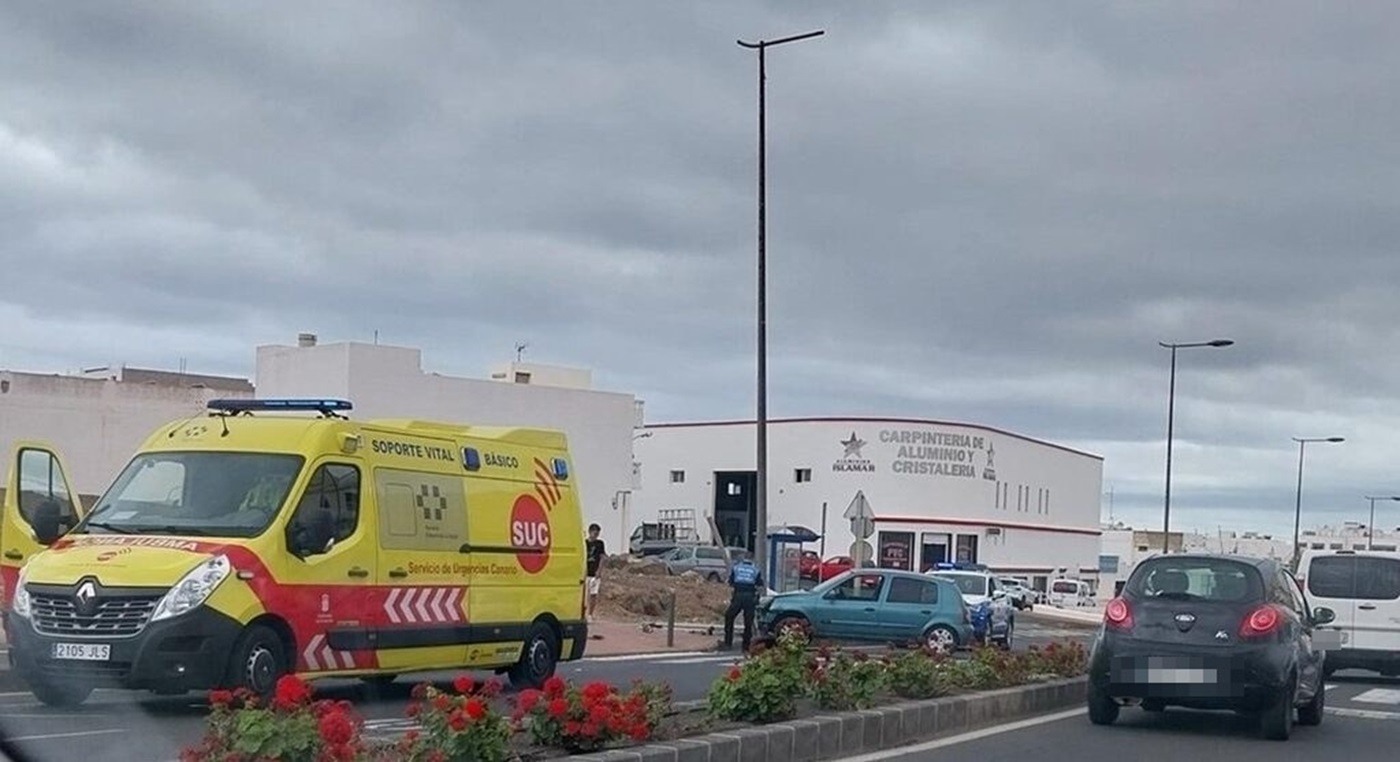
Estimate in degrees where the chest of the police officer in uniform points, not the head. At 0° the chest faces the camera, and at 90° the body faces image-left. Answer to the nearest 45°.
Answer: approximately 180°

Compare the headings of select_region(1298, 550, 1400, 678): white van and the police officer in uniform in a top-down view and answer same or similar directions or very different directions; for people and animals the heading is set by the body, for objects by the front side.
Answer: same or similar directions

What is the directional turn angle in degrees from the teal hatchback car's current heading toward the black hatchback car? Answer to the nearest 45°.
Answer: approximately 90° to its left

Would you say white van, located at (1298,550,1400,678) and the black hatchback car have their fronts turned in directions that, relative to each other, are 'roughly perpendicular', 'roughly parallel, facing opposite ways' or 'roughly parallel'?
roughly parallel

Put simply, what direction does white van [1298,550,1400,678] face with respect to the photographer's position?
facing away from the viewer

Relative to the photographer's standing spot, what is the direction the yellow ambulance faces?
facing the viewer and to the left of the viewer

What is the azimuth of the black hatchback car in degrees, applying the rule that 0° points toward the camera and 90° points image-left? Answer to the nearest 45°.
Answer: approximately 180°

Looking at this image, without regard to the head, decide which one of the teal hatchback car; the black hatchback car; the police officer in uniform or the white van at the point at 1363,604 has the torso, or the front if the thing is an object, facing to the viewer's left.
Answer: the teal hatchback car

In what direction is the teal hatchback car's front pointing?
to the viewer's left

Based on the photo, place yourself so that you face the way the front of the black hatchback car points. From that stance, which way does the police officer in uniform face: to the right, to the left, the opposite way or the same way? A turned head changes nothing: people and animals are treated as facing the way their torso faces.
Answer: the same way

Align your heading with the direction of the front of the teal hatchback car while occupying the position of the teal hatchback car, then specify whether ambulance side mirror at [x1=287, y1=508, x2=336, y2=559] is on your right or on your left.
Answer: on your left
